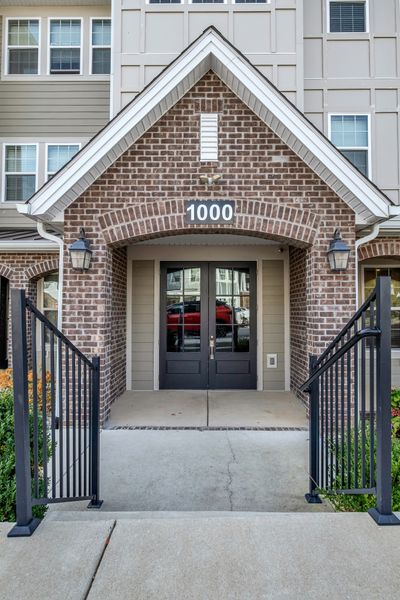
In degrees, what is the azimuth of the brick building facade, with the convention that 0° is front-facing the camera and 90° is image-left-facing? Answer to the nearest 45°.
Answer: approximately 0°

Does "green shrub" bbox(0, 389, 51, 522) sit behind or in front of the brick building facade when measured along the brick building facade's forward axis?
in front
